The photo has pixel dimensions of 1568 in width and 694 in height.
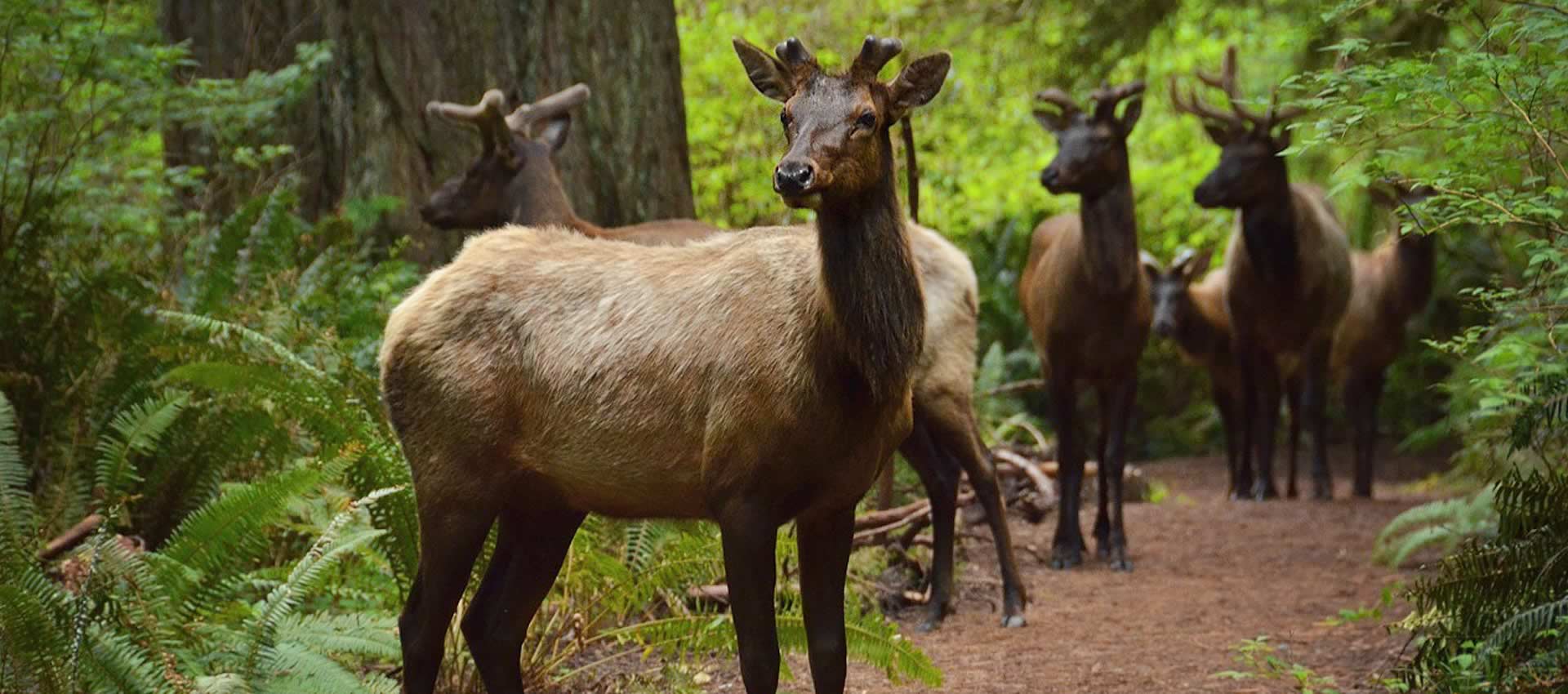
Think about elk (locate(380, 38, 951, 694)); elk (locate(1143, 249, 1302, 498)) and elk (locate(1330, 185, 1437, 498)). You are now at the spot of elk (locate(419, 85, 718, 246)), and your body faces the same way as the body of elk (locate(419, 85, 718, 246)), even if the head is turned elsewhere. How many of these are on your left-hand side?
1

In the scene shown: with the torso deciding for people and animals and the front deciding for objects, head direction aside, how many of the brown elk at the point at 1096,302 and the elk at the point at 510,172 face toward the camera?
1

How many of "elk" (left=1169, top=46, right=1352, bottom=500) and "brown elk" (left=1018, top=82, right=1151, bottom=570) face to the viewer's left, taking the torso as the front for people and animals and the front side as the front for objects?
0

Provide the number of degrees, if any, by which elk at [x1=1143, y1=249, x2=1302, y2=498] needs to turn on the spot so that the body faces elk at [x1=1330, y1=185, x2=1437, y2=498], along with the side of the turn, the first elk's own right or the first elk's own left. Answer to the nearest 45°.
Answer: approximately 135° to the first elk's own left

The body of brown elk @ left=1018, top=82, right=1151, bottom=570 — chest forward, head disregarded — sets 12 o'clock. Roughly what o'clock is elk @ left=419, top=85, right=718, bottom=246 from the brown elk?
The elk is roughly at 2 o'clock from the brown elk.

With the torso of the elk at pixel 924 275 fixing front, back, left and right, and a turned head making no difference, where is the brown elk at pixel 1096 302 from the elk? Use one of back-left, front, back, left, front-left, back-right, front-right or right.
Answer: back-right

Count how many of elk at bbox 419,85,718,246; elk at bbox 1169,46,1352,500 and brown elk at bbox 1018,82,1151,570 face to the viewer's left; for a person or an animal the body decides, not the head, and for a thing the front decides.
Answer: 1

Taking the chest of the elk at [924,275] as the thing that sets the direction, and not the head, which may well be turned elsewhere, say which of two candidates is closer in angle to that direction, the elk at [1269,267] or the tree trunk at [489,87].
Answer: the tree trunk

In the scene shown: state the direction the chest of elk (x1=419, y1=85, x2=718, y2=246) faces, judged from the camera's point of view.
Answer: to the viewer's left

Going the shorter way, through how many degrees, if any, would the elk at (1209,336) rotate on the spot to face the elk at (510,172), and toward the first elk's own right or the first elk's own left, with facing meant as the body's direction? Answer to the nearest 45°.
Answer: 0° — it already faces it

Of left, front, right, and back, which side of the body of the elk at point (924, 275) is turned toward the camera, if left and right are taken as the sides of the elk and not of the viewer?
left

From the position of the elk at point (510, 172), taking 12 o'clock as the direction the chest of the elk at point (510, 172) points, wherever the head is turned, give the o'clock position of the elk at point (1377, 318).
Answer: the elk at point (1377, 318) is roughly at 5 o'clock from the elk at point (510, 172).

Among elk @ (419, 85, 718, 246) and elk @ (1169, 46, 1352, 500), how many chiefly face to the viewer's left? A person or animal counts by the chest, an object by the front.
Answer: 1

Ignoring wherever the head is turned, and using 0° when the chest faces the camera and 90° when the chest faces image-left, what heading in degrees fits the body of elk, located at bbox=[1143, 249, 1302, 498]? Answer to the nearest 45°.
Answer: approximately 45°

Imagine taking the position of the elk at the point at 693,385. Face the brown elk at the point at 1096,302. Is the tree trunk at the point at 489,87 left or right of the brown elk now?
left
